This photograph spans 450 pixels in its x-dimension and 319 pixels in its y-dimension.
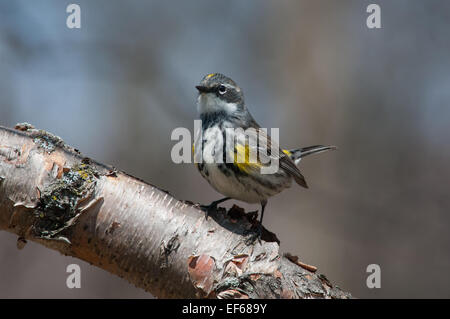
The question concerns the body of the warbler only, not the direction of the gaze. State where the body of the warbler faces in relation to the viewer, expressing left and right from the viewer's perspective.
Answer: facing the viewer and to the left of the viewer
